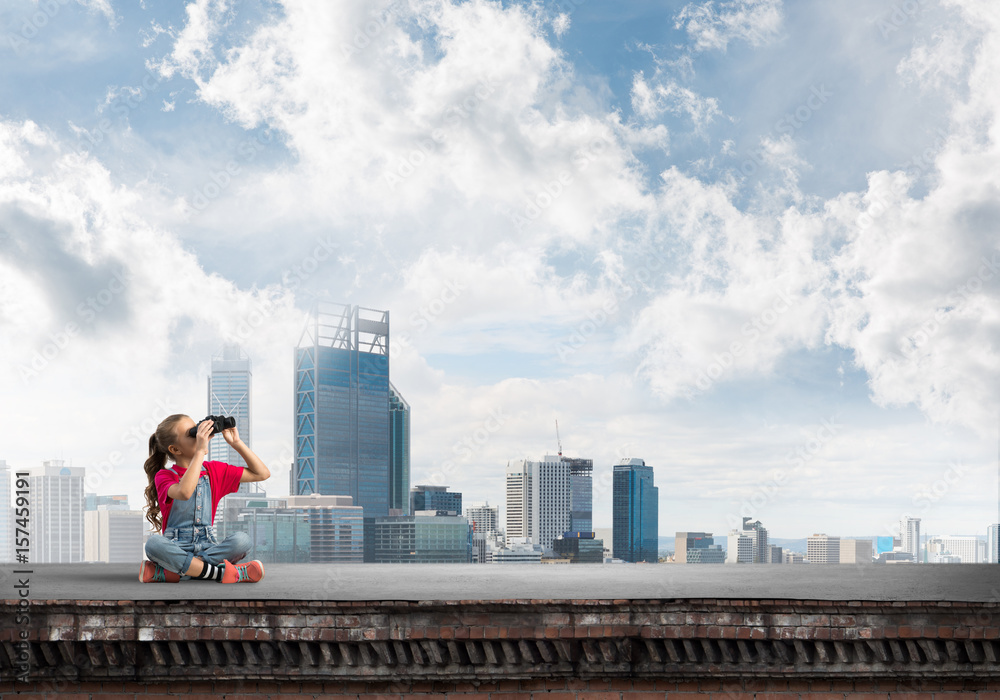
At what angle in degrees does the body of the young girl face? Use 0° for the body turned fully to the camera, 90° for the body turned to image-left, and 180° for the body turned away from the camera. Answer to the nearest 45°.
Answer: approximately 315°

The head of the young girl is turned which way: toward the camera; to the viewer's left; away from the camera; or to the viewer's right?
to the viewer's right
